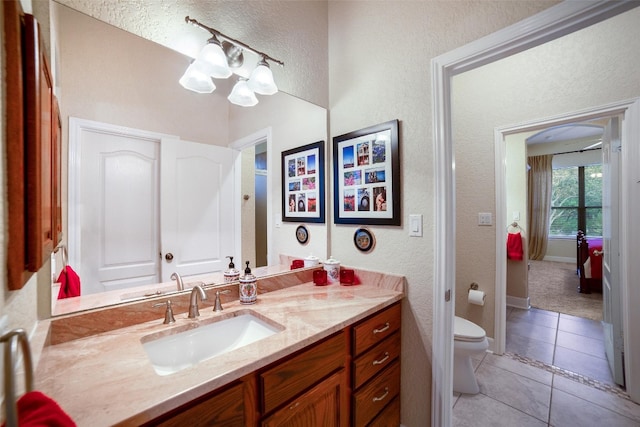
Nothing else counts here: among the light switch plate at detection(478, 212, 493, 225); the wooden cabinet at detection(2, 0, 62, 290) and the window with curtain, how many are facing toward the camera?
2

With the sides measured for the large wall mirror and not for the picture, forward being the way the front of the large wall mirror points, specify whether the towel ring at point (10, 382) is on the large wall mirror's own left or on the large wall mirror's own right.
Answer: on the large wall mirror's own right

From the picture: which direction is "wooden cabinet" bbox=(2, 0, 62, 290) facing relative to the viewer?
to the viewer's right

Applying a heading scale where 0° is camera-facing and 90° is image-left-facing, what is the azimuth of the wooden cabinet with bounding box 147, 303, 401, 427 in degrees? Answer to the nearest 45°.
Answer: approximately 315°

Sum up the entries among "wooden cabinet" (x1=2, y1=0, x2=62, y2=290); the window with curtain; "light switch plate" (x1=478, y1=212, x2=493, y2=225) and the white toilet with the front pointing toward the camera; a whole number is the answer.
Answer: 2

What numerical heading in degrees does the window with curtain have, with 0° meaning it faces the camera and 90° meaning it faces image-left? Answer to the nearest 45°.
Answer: approximately 0°

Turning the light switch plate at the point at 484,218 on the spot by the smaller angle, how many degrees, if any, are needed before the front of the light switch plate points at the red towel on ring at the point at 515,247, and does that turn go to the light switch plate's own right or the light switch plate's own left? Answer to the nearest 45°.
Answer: approximately 180°

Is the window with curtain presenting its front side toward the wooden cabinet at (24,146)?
yes
